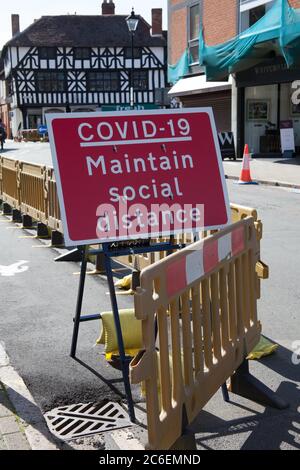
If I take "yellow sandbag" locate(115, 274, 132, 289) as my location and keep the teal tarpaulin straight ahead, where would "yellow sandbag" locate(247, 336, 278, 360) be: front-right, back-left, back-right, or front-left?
back-right

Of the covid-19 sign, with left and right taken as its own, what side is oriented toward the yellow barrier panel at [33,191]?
back

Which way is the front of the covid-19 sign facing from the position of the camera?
facing the viewer

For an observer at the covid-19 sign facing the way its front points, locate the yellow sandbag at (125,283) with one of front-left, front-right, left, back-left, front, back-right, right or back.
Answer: back

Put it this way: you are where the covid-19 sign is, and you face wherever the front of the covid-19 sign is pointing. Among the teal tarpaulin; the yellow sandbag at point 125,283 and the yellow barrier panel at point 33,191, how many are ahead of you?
0

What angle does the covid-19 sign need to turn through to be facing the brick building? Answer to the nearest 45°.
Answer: approximately 180°
